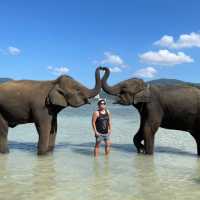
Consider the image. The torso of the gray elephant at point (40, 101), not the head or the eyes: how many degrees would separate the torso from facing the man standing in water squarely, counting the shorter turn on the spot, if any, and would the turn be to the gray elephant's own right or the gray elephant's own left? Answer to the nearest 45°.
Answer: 0° — it already faces them

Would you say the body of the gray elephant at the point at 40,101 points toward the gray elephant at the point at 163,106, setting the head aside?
yes

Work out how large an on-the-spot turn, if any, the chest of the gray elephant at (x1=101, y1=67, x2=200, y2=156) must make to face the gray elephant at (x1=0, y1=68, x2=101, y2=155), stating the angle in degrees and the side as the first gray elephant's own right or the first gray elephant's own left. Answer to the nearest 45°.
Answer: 0° — it already faces it

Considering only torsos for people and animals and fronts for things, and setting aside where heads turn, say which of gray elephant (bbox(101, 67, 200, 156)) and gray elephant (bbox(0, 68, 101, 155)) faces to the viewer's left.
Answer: gray elephant (bbox(101, 67, 200, 156))

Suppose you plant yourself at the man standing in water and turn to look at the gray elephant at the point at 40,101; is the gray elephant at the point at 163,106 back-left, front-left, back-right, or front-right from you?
back-right

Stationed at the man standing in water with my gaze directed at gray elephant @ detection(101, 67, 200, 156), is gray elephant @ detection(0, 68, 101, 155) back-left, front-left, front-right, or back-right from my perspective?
back-left

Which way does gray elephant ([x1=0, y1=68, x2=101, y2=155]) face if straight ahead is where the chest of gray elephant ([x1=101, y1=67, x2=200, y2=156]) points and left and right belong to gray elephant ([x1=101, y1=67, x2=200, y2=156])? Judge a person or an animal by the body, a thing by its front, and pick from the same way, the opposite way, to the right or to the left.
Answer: the opposite way

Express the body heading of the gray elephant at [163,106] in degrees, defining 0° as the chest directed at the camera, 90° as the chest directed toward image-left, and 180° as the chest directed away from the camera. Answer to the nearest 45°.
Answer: approximately 90°

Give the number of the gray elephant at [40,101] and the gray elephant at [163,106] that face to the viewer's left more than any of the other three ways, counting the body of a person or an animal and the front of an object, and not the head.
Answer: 1

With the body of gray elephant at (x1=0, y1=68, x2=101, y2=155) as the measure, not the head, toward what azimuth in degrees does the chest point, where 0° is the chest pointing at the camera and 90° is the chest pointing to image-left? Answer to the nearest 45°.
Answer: approximately 270°
